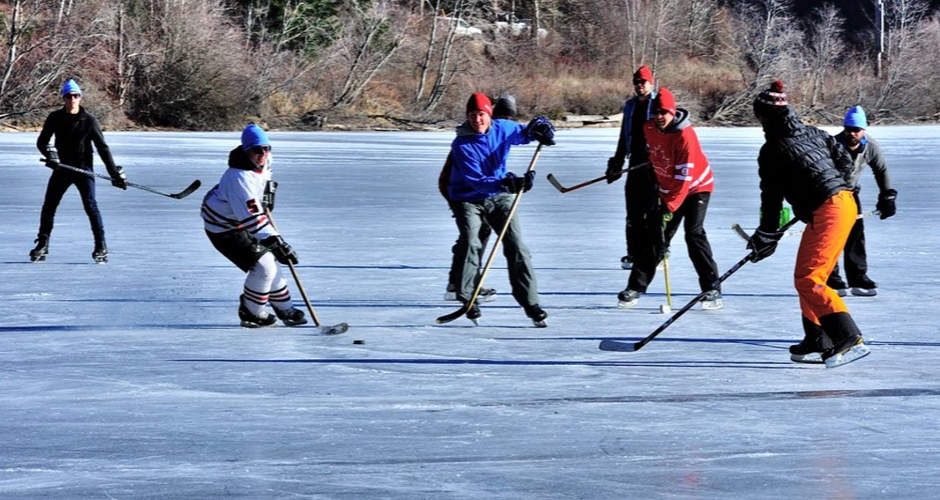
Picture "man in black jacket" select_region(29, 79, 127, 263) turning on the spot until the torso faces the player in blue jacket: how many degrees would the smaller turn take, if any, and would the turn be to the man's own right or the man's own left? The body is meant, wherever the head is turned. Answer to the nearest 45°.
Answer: approximately 45° to the man's own left

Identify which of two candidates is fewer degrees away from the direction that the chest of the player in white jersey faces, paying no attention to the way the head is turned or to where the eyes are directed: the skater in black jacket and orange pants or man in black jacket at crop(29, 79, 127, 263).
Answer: the skater in black jacket and orange pants

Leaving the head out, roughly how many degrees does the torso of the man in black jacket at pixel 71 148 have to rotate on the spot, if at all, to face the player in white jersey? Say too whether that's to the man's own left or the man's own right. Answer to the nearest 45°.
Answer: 0° — they already face them

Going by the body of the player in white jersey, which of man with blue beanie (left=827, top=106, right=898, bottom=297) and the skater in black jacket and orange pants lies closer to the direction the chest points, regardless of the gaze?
the skater in black jacket and orange pants

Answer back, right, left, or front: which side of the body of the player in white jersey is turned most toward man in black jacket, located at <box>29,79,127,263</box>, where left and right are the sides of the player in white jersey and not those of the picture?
back

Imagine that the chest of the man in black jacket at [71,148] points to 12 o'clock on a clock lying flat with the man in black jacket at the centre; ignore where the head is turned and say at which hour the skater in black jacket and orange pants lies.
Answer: The skater in black jacket and orange pants is roughly at 11 o'clock from the man in black jacket.

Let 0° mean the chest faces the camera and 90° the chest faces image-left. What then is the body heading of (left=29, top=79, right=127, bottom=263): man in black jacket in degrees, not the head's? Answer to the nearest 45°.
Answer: approximately 0°

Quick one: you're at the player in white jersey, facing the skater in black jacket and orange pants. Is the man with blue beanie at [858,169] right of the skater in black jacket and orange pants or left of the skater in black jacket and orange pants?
left

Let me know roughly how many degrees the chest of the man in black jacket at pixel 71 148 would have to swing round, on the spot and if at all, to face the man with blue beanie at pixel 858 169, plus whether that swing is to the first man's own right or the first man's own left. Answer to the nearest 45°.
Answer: approximately 45° to the first man's own left
